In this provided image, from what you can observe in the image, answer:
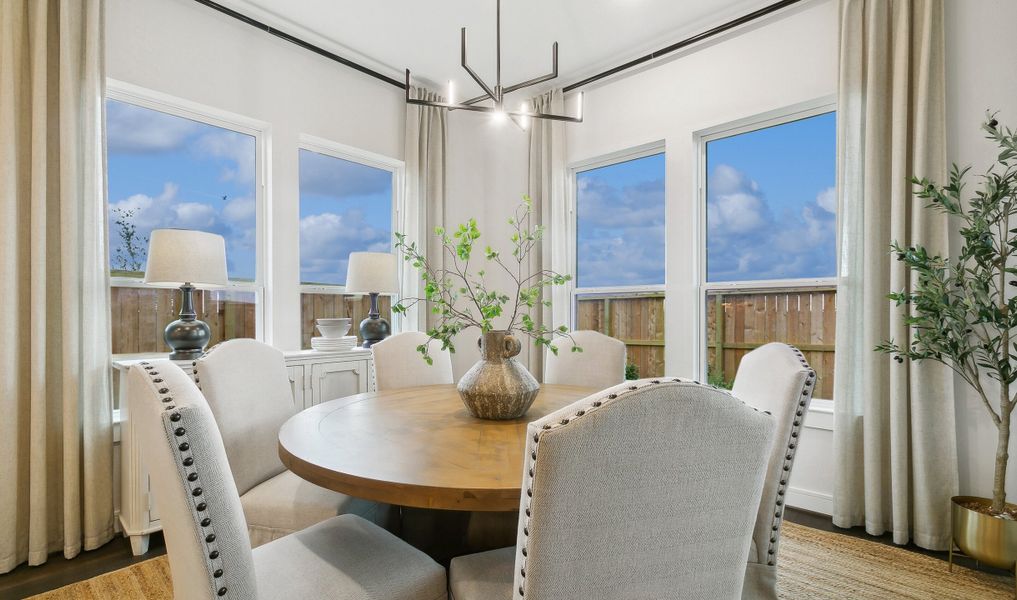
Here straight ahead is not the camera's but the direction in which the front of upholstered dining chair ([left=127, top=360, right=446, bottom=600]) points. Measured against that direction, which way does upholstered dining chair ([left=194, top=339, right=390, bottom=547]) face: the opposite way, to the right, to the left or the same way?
to the right

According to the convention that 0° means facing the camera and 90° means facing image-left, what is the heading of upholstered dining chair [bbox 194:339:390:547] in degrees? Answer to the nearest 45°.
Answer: approximately 315°

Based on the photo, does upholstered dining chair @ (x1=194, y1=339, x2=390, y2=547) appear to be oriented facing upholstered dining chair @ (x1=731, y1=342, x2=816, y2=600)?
yes

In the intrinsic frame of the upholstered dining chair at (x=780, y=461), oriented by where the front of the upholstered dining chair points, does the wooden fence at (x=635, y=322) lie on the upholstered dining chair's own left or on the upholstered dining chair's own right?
on the upholstered dining chair's own right

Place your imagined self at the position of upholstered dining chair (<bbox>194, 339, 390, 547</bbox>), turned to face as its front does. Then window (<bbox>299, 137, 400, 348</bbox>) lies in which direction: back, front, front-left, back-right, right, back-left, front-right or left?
back-left

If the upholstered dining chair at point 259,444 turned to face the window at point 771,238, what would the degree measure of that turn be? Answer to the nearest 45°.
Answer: approximately 45° to its left

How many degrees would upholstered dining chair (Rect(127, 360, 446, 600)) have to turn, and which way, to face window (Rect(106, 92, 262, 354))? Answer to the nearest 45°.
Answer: approximately 45° to its left

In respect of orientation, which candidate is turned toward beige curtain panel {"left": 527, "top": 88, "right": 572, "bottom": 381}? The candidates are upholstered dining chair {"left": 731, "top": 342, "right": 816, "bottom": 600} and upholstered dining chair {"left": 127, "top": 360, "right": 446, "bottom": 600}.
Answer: upholstered dining chair {"left": 127, "top": 360, "right": 446, "bottom": 600}

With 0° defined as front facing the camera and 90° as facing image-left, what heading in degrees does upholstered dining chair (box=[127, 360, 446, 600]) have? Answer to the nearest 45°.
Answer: approximately 225°

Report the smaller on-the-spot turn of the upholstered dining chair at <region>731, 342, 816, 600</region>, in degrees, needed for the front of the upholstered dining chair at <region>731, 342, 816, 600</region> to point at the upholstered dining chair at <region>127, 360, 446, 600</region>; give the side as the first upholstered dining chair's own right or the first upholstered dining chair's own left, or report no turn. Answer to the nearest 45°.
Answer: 0° — it already faces it

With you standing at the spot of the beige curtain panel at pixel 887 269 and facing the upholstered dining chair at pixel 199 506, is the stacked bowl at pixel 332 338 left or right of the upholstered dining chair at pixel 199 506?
right

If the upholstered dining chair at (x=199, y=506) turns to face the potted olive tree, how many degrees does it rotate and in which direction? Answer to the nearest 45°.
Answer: approximately 45° to its right

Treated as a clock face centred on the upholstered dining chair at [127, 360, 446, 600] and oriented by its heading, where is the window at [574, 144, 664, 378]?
The window is roughly at 12 o'clock from the upholstered dining chair.
